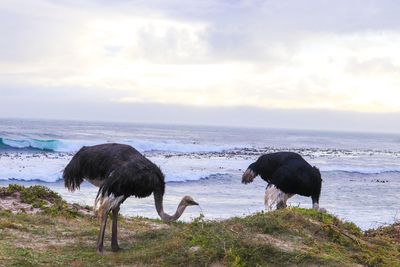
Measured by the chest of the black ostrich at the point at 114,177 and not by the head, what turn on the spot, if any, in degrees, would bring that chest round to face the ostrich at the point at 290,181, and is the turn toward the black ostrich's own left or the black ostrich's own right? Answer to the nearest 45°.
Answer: approximately 45° to the black ostrich's own left

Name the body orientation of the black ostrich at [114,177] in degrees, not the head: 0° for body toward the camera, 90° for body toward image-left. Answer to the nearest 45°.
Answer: approximately 270°
